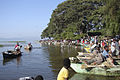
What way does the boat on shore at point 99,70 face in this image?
to the viewer's left
